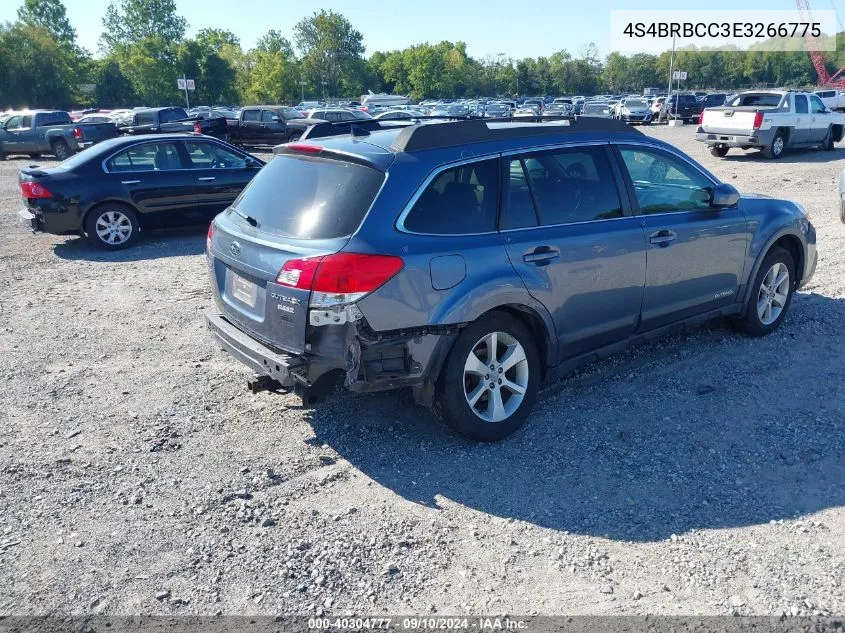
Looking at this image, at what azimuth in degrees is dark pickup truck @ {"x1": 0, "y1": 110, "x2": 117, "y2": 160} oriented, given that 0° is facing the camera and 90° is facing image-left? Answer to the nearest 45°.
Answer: approximately 135°

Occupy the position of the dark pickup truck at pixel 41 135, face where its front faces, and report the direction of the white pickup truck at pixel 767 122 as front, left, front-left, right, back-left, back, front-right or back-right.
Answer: back

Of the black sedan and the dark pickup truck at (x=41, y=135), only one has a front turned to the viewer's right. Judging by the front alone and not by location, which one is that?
the black sedan

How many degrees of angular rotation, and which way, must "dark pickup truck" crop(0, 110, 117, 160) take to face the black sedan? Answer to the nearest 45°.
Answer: approximately 135° to its left

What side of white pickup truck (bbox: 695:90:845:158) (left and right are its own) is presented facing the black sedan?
back

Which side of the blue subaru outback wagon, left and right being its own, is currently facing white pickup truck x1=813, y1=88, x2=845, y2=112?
front

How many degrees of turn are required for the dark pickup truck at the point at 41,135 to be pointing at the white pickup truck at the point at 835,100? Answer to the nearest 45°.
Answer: approximately 135° to its right

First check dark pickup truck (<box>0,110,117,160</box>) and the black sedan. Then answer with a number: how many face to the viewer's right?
1

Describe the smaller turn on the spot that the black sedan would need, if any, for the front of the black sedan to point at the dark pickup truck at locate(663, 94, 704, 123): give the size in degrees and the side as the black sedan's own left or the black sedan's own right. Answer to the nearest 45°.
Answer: approximately 45° to the black sedan's own left

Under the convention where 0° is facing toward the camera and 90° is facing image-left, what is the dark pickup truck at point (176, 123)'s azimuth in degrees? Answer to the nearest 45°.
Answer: approximately 135°

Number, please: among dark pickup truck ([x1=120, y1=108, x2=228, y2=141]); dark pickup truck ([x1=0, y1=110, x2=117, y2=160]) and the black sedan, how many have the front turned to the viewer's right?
1

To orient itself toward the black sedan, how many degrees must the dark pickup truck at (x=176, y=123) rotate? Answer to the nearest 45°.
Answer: approximately 135° to its left

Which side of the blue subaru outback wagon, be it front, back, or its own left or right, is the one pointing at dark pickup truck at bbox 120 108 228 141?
left

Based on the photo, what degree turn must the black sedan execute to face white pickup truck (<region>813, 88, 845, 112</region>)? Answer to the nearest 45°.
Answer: approximately 45° to its left

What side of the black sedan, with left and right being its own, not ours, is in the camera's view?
right

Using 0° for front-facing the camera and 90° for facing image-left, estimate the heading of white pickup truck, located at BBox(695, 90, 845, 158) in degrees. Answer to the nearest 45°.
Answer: approximately 225°
